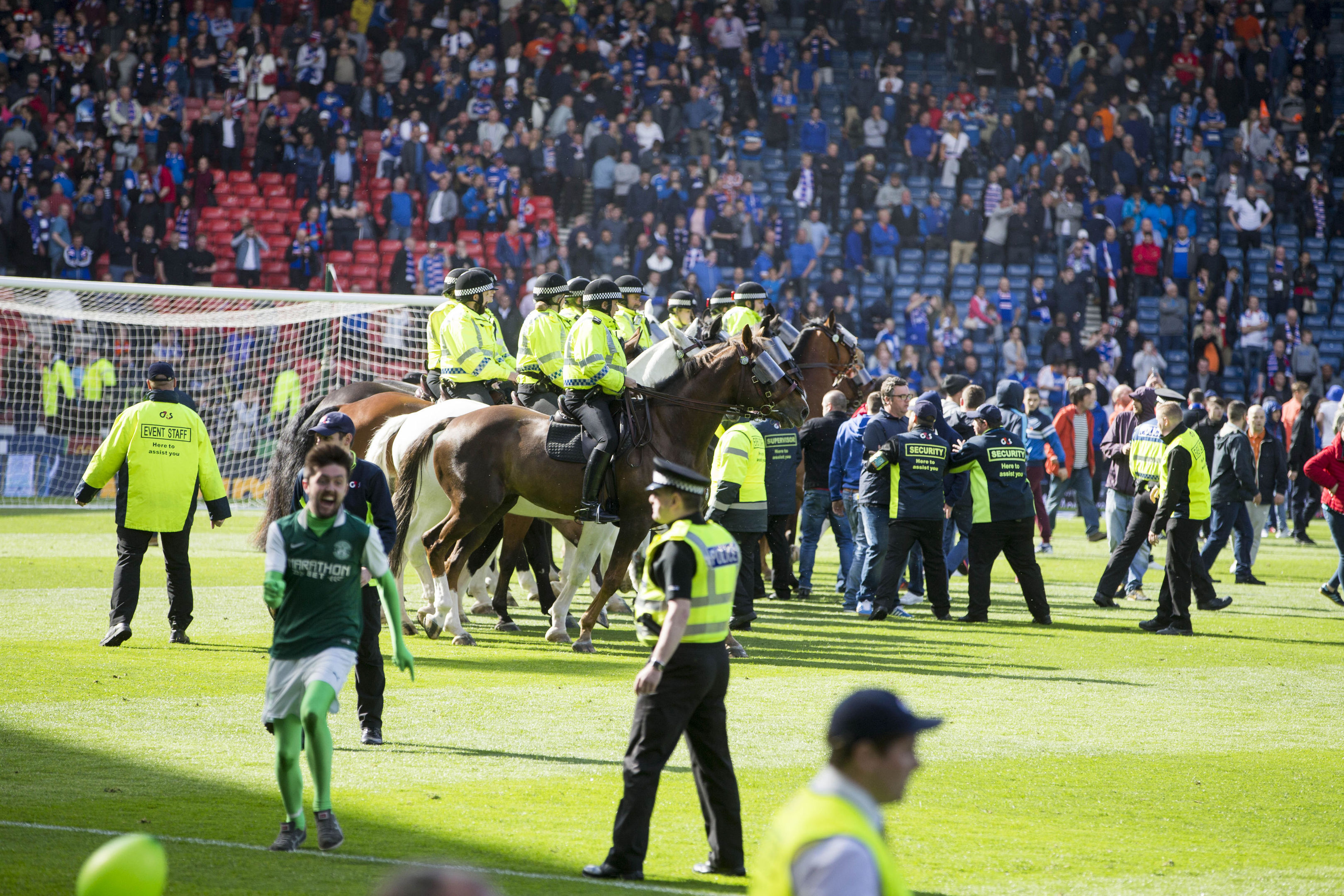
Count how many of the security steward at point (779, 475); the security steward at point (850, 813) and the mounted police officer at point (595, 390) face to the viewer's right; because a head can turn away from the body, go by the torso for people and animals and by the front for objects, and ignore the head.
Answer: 2

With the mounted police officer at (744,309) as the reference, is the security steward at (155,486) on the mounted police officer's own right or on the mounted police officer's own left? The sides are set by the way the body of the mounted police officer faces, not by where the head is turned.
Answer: on the mounted police officer's own right

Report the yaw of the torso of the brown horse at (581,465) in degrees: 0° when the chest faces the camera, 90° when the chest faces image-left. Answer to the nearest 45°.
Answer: approximately 270°

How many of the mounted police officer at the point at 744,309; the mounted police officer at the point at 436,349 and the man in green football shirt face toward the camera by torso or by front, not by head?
1

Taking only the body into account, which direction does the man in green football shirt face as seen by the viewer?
toward the camera

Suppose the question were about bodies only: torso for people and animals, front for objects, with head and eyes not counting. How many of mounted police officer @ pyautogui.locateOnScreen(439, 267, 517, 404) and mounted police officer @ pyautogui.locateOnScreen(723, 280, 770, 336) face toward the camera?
0

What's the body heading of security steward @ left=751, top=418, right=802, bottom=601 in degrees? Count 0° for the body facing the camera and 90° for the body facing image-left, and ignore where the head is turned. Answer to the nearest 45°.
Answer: approximately 180°

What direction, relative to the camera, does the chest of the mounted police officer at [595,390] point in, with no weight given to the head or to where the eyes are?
to the viewer's right

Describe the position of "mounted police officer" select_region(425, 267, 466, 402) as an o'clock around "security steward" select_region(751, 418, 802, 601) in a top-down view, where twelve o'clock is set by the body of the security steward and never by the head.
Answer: The mounted police officer is roughly at 9 o'clock from the security steward.

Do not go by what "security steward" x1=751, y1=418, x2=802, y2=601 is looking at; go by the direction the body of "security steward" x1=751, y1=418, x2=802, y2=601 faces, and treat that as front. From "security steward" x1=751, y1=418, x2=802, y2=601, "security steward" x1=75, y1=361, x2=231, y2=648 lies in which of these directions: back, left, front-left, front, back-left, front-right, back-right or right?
back-left

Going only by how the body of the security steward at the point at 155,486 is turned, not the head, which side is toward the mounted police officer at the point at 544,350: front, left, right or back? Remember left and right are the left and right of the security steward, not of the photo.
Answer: right

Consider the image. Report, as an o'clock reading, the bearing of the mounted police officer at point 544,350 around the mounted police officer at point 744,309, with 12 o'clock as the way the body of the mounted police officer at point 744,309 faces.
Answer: the mounted police officer at point 544,350 is roughly at 4 o'clock from the mounted police officer at point 744,309.

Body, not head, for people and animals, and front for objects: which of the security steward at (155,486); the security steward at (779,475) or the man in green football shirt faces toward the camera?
the man in green football shirt
